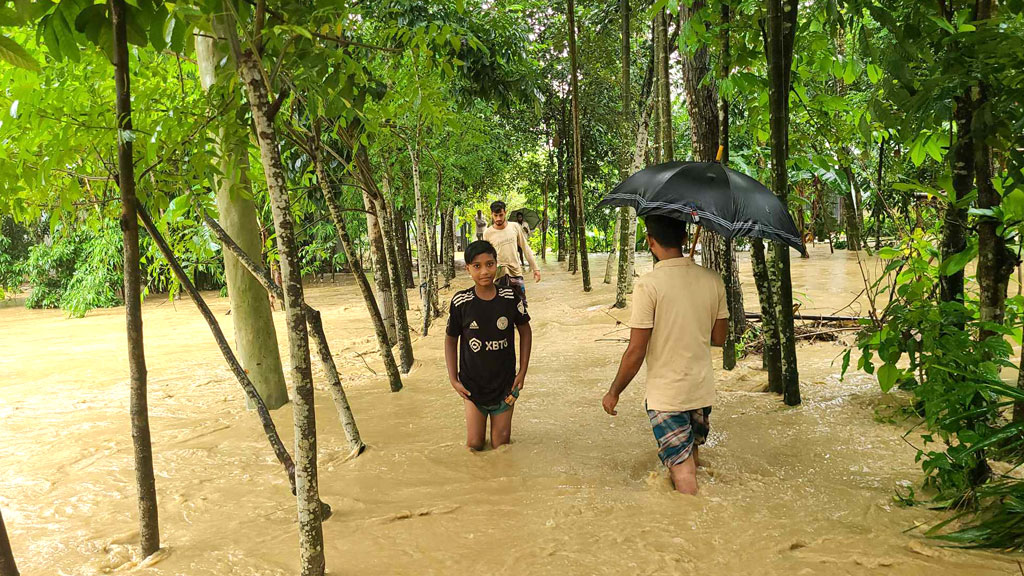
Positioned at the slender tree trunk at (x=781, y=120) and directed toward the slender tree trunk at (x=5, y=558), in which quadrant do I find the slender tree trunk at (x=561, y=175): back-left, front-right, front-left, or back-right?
back-right

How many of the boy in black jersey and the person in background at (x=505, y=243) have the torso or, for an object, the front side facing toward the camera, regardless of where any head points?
2

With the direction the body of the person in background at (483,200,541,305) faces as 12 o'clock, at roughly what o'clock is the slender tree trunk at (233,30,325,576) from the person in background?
The slender tree trunk is roughly at 12 o'clock from the person in background.

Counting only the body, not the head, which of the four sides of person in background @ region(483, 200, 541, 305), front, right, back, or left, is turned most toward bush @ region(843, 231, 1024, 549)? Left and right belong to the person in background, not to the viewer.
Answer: front

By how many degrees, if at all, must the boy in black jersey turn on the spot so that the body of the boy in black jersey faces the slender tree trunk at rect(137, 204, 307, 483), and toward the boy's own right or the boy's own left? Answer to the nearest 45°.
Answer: approximately 45° to the boy's own right

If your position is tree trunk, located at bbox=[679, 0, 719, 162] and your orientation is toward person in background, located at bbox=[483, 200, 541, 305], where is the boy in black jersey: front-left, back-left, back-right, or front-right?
back-left

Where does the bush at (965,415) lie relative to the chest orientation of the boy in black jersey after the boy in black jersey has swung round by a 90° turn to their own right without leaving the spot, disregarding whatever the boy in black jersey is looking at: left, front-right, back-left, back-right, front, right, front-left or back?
back-left

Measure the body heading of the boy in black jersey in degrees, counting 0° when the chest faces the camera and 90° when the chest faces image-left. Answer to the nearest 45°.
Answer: approximately 0°

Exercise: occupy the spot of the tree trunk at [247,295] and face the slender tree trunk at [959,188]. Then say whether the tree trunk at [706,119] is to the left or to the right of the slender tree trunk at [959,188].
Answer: left
